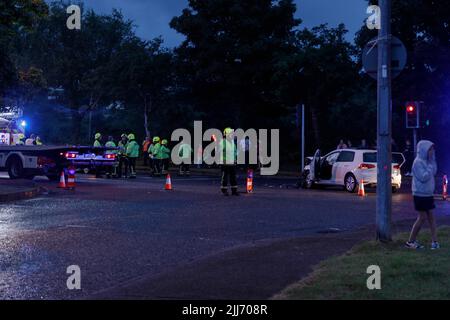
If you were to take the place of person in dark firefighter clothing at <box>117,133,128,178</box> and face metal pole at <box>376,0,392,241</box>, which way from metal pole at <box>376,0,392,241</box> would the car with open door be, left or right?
left

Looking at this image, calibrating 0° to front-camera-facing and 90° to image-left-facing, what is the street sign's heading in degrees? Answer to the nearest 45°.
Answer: approximately 180°

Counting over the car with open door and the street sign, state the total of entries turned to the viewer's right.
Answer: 0

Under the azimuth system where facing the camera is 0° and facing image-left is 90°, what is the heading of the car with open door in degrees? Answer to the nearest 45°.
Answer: approximately 135°

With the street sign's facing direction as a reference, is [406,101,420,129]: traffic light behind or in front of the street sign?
in front

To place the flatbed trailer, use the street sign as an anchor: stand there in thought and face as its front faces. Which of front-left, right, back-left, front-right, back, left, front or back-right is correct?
front-left

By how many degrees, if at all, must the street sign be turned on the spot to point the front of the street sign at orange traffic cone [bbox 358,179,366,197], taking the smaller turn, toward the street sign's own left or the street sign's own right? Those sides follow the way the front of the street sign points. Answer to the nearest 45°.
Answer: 0° — it already faces it

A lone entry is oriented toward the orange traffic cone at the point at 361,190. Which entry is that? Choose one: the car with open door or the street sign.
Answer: the street sign

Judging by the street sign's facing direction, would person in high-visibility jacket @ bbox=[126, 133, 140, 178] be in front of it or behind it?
in front

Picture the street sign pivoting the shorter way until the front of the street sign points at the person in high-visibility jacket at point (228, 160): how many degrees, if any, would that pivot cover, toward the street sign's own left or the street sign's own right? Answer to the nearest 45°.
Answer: approximately 45° to the street sign's own left
